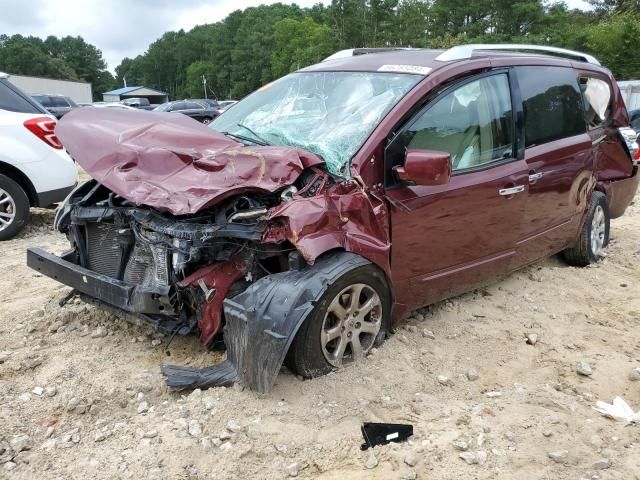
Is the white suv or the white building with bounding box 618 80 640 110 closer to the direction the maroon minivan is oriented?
the white suv

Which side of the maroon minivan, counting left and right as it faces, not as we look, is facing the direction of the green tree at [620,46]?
back

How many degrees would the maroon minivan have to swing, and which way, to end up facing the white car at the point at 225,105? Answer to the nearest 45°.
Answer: approximately 135° to its right

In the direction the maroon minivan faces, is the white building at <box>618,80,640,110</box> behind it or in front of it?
behind

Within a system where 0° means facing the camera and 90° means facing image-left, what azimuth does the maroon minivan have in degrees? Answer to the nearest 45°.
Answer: approximately 45°

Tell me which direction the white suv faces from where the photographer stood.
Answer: facing to the left of the viewer
